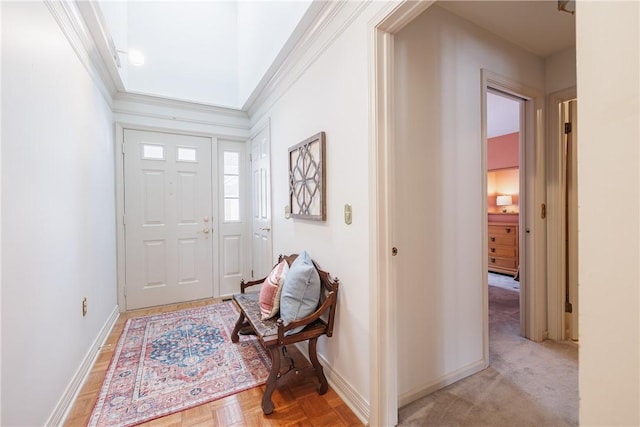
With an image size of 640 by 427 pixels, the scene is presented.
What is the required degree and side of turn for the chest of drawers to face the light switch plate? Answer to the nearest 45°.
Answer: approximately 45° to its left

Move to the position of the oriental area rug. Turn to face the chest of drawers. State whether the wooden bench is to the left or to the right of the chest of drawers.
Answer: right

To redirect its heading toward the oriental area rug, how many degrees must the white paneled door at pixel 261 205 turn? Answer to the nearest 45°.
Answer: approximately 45° to its left

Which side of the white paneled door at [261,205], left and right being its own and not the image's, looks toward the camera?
left

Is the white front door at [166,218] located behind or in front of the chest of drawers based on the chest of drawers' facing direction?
in front

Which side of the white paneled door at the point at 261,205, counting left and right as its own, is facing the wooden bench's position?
left

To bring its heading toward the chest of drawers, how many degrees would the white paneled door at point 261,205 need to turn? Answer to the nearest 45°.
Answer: approximately 180°
